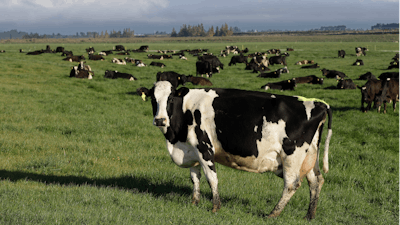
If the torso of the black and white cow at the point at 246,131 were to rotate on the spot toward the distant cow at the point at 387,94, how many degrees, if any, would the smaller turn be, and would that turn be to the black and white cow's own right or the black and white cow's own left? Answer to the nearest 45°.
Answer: approximately 135° to the black and white cow's own right

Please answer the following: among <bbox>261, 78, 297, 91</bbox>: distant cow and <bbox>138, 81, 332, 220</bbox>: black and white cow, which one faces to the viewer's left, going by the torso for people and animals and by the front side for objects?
the black and white cow

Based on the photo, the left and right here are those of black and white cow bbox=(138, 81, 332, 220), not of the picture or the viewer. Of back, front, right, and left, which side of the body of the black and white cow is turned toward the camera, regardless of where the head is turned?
left
